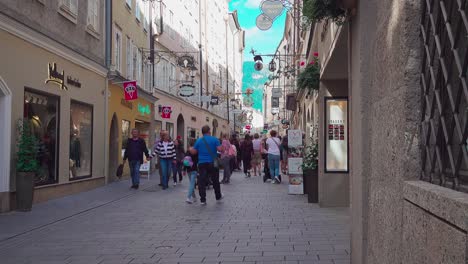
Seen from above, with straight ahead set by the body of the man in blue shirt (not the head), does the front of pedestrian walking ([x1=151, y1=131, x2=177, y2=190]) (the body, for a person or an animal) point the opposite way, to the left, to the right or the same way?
the opposite way

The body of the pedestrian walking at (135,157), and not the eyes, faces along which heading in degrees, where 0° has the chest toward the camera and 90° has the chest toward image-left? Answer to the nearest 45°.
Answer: approximately 0°

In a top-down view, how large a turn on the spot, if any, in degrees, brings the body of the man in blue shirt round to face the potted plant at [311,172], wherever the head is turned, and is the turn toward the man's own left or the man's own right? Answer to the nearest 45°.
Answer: approximately 90° to the man's own right

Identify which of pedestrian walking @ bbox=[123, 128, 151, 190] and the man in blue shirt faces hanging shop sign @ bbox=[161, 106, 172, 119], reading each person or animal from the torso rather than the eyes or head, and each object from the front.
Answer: the man in blue shirt

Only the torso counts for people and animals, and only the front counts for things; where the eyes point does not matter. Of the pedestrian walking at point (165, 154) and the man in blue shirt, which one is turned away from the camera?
the man in blue shirt

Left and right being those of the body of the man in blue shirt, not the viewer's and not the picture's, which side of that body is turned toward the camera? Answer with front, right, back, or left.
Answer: back

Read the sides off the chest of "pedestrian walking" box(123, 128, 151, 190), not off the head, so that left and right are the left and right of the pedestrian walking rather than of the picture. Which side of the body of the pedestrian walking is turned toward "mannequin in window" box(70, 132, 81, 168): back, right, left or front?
right

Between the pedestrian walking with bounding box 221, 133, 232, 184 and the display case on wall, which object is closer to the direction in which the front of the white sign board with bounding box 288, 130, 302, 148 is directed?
the display case on wall
